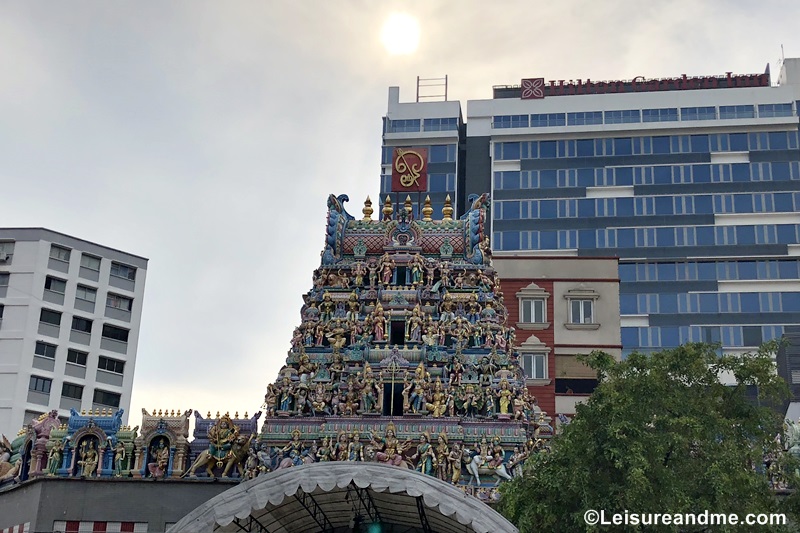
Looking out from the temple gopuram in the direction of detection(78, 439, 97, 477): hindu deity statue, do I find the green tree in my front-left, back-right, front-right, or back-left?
back-left

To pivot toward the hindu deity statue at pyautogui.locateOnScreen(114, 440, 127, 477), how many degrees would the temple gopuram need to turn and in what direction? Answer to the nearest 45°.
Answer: approximately 90° to its right

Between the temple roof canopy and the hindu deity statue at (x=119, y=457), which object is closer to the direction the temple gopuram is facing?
the temple roof canopy

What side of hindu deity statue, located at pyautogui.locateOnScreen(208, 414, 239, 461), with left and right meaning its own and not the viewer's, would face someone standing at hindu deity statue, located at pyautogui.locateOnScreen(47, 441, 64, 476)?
right

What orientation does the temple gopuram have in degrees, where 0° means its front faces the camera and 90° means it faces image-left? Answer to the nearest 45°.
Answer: approximately 0°

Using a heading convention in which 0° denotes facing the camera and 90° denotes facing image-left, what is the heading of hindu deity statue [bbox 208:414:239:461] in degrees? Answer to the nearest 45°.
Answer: approximately 0°

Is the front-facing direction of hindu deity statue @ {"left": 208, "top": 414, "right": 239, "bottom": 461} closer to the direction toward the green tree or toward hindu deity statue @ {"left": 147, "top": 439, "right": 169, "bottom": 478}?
the green tree

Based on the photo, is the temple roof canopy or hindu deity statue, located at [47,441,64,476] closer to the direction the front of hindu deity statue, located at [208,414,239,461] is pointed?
the temple roof canopy

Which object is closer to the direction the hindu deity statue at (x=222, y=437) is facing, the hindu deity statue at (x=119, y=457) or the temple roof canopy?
the temple roof canopy

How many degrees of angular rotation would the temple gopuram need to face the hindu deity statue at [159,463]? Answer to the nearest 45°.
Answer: approximately 90° to its right

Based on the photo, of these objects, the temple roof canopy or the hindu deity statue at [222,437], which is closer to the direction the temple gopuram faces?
the temple roof canopy

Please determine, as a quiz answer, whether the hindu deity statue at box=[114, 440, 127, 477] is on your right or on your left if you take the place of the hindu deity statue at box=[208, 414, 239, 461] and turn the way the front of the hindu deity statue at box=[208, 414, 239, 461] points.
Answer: on your right
